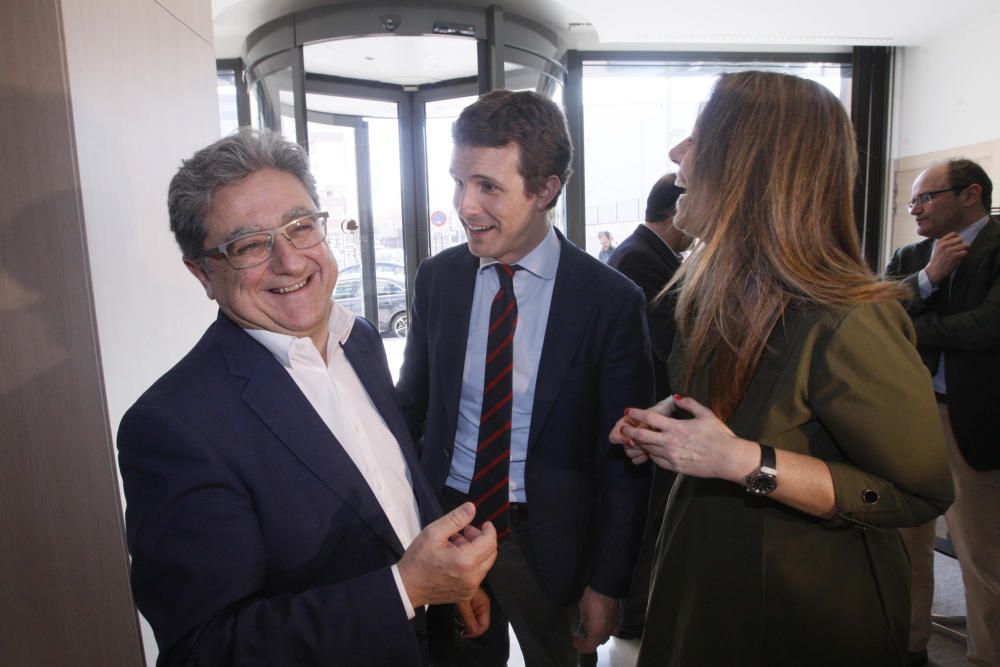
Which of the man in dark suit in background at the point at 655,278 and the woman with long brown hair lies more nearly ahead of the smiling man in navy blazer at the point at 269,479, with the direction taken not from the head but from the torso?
the woman with long brown hair

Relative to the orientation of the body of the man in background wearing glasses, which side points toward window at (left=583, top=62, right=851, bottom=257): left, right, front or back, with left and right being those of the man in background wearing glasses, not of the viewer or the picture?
right

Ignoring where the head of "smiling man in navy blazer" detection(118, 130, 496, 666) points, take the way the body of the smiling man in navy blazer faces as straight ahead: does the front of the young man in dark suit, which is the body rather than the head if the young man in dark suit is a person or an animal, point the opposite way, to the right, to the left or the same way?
to the right

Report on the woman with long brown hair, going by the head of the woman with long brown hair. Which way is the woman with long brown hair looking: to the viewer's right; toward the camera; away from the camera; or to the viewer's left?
to the viewer's left

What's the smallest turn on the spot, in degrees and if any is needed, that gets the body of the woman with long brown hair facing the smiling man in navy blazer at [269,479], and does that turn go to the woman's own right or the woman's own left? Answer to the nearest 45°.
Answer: approximately 45° to the woman's own left

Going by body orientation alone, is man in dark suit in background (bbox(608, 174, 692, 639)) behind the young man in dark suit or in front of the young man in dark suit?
behind

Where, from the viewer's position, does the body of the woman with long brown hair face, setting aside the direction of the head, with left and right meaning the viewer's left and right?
facing to the left of the viewer

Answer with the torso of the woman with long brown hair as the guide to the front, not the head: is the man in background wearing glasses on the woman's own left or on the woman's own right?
on the woman's own right

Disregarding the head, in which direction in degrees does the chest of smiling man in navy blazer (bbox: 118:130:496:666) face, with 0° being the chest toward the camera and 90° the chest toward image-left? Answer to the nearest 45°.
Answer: approximately 315°

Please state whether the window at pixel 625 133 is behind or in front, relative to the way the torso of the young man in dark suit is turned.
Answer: behind

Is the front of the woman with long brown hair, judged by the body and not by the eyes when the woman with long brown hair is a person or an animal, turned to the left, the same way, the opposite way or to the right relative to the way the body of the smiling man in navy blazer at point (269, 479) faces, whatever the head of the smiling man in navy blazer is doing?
the opposite way

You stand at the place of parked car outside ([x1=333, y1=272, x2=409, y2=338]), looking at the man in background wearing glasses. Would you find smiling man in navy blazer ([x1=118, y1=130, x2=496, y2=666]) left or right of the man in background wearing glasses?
right

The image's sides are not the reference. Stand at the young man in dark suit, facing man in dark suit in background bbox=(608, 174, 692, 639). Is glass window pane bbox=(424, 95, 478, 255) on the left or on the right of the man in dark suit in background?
left

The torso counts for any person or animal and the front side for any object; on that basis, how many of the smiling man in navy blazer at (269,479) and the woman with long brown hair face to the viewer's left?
1
